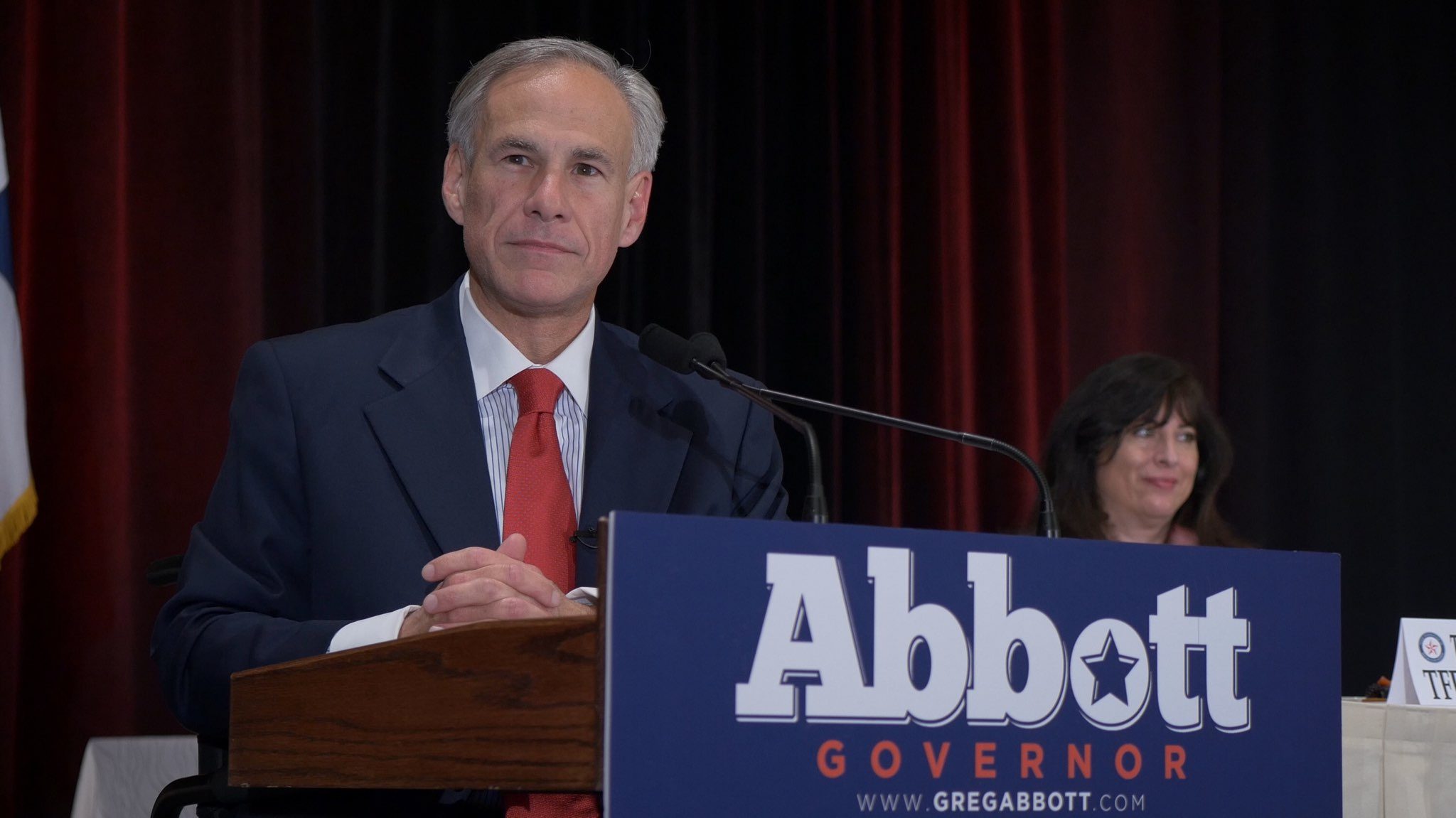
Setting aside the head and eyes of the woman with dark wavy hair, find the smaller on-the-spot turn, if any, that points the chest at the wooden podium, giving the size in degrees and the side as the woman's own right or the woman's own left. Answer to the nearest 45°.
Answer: approximately 45° to the woman's own right

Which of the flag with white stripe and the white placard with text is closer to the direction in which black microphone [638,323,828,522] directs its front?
the flag with white stripe

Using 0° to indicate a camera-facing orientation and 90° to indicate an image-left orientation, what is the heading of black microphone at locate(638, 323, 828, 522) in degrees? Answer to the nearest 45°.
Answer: approximately 135°

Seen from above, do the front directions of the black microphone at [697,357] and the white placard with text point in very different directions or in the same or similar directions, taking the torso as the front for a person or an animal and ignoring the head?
very different directions

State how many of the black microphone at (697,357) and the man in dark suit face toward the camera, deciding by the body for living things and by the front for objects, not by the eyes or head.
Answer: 1

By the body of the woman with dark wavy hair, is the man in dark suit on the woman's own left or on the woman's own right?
on the woman's own right

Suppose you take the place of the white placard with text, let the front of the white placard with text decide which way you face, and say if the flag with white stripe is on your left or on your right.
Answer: on your right

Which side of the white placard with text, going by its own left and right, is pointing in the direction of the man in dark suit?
right

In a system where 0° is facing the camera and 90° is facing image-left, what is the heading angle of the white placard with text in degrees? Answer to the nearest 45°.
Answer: approximately 315°
